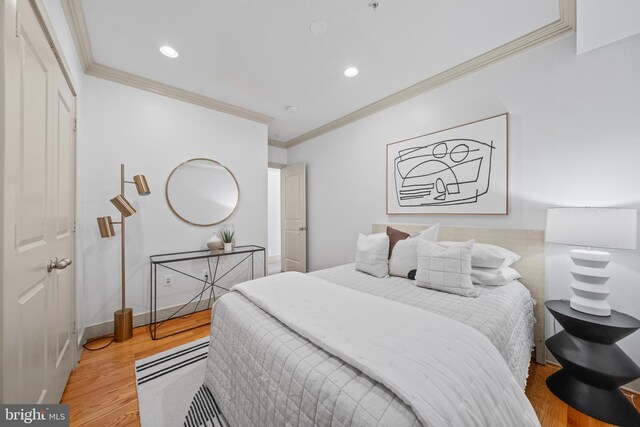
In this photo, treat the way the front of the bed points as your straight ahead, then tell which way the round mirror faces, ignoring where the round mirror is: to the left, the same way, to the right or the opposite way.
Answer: to the left

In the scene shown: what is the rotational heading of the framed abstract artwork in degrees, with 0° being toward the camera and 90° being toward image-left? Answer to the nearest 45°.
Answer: approximately 45°

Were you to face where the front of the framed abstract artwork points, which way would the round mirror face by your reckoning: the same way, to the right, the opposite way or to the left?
to the left

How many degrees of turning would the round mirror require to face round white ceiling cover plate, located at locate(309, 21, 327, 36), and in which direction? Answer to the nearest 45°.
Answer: approximately 45° to its left

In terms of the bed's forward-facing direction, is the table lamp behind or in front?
behind

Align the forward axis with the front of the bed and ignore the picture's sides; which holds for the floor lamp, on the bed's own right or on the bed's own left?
on the bed's own right

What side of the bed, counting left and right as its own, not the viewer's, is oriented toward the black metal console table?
right
